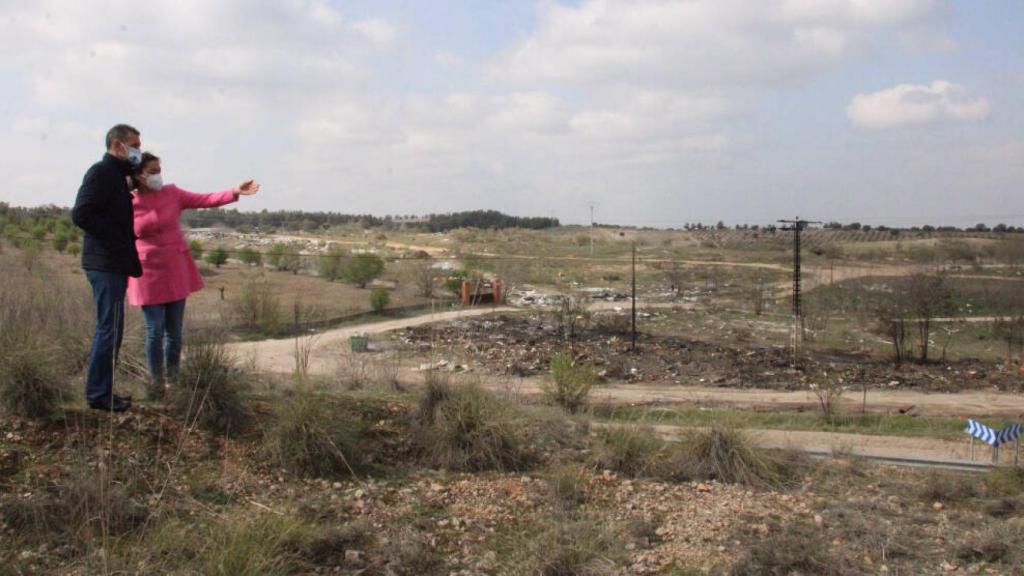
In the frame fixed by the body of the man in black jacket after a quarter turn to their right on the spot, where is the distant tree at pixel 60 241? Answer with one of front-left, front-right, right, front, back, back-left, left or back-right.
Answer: back

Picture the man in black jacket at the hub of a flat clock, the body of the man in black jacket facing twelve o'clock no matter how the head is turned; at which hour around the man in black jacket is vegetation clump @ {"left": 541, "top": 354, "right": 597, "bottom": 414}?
The vegetation clump is roughly at 11 o'clock from the man in black jacket.

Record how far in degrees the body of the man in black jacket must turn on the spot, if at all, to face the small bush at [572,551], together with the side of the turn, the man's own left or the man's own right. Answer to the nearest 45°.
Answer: approximately 45° to the man's own right

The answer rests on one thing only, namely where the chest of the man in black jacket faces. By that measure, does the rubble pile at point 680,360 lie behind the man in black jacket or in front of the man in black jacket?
in front

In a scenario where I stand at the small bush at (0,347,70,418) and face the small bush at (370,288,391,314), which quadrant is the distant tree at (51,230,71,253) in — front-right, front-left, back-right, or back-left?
front-left

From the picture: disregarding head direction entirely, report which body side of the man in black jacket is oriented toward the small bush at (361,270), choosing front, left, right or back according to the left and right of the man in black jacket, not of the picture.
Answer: left

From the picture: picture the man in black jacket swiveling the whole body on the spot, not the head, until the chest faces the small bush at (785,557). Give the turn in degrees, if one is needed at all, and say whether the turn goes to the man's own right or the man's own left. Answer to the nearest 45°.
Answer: approximately 45° to the man's own right

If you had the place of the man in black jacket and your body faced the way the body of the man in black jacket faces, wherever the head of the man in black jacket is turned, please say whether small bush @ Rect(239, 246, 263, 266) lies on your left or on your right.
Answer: on your left

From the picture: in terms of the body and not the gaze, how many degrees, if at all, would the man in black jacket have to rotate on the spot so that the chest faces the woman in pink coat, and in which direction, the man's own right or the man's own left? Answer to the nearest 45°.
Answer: approximately 45° to the man's own left

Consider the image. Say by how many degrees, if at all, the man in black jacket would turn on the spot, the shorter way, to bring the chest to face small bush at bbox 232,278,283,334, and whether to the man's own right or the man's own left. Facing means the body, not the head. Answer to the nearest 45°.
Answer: approximately 90° to the man's own left

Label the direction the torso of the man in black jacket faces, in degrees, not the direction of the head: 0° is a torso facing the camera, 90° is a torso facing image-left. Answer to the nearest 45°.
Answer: approximately 270°

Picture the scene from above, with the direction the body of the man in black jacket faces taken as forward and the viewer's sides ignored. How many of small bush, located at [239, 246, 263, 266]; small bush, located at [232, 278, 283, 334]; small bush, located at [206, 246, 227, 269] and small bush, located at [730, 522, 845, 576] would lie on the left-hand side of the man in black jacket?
3

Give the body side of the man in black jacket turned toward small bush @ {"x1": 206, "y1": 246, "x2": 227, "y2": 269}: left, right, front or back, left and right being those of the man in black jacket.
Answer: left

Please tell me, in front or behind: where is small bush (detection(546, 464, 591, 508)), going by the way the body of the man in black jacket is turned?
in front

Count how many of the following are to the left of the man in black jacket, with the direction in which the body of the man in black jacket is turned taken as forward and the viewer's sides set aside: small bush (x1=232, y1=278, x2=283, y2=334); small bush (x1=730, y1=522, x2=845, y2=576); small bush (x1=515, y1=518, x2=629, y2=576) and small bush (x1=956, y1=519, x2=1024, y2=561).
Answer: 1

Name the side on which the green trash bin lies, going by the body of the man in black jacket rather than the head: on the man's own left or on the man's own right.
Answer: on the man's own left

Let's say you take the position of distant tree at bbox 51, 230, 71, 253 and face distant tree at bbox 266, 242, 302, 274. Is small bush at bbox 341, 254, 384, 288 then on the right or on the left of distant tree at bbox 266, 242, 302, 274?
right
